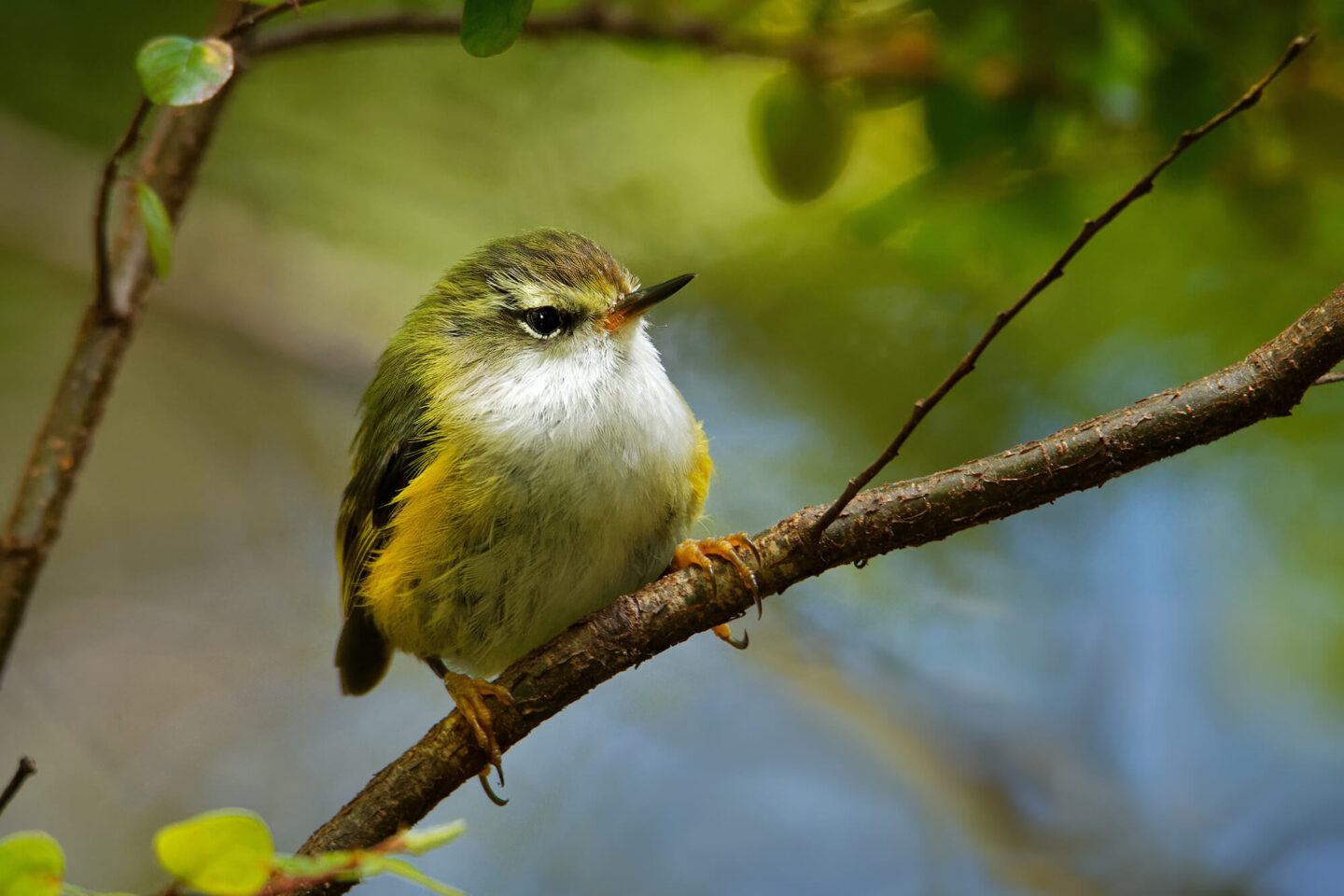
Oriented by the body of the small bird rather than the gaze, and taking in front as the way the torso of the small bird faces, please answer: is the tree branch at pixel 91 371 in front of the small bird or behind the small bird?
behind

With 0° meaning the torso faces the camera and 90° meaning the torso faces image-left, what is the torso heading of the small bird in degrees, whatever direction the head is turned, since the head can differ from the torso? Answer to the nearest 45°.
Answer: approximately 315°

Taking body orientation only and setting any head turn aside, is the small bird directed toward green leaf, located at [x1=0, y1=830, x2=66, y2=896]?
no
